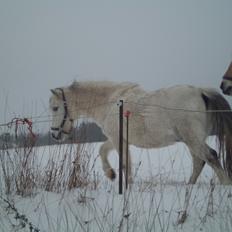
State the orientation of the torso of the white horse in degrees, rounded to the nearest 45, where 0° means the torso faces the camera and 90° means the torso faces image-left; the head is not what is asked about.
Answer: approximately 90°
